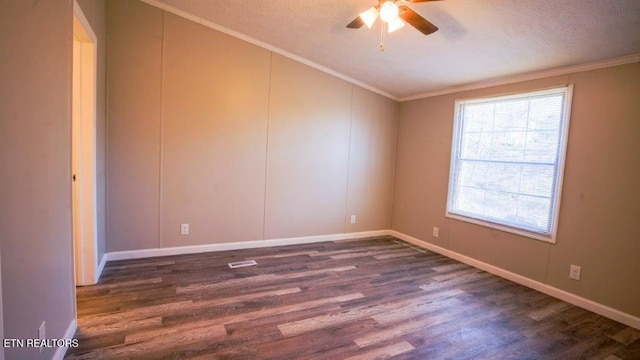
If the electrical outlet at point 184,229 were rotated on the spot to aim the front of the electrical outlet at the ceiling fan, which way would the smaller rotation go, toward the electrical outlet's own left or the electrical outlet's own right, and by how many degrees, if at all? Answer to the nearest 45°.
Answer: approximately 45° to the electrical outlet's own left

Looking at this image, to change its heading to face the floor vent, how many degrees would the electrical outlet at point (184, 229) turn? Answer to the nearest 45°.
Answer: approximately 45° to its left

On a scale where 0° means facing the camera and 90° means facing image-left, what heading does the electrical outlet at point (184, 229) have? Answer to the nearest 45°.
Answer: approximately 0°

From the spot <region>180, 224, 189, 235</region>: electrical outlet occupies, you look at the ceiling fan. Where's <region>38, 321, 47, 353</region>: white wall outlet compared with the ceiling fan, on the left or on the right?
right

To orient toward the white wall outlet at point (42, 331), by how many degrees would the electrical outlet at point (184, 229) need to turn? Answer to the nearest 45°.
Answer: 0° — it already faces it

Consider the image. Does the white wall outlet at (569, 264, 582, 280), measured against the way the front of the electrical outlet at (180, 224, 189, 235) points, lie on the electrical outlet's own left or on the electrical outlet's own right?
on the electrical outlet's own left
